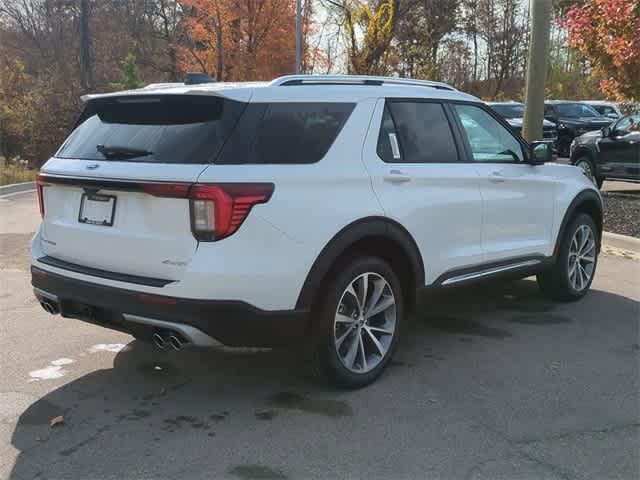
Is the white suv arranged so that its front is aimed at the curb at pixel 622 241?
yes

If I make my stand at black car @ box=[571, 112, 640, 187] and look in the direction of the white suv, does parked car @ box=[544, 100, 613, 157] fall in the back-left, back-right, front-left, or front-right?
back-right

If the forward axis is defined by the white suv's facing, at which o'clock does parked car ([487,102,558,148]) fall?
The parked car is roughly at 11 o'clock from the white suv.

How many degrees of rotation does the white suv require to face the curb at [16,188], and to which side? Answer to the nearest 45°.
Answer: approximately 90° to its left

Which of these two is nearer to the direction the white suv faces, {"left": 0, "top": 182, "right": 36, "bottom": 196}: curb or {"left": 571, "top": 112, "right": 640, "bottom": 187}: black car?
the black car

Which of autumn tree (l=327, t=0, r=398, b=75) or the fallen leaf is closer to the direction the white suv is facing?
the autumn tree

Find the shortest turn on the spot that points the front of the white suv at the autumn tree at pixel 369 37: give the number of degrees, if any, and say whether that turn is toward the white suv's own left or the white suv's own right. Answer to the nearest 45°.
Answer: approximately 45° to the white suv's own left

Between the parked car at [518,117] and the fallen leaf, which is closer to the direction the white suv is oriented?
the parked car

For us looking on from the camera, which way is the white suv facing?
facing away from the viewer and to the right of the viewer
